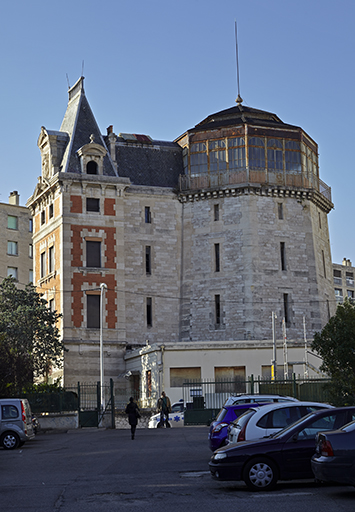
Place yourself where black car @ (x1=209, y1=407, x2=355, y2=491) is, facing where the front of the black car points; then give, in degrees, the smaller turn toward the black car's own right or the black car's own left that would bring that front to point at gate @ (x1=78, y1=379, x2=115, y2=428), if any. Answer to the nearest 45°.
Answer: approximately 90° to the black car's own right

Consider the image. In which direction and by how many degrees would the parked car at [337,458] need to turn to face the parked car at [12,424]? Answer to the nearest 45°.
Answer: approximately 135° to its left

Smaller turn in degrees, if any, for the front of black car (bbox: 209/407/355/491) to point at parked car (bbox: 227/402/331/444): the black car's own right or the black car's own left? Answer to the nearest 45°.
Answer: approximately 90° to the black car's own right

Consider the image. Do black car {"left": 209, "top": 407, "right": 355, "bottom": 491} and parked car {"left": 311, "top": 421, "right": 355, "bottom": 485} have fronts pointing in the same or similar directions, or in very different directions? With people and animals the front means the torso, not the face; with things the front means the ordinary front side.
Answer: very different directions

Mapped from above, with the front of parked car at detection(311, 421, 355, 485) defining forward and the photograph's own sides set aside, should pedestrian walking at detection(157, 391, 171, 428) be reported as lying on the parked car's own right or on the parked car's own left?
on the parked car's own left

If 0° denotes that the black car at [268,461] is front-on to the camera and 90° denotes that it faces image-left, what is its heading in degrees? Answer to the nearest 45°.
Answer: approximately 90°

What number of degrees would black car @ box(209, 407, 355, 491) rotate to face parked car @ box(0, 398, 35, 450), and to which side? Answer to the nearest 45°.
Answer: approximately 45° to its right

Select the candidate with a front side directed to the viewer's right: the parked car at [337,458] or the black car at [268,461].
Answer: the parked car

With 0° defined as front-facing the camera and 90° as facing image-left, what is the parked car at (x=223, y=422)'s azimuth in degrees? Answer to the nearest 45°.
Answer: approximately 225°
